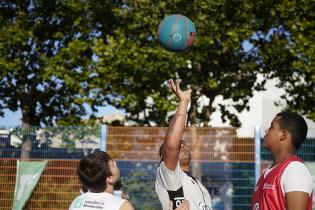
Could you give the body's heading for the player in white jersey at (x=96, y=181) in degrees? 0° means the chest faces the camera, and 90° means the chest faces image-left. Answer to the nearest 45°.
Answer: approximately 225°

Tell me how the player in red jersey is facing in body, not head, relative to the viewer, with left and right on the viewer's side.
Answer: facing to the left of the viewer

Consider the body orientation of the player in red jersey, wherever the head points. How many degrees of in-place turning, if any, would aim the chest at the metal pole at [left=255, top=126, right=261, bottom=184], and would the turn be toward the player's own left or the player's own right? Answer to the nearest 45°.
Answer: approximately 90° to the player's own right

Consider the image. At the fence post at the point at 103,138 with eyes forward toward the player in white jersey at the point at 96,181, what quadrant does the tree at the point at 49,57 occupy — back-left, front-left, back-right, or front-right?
back-right

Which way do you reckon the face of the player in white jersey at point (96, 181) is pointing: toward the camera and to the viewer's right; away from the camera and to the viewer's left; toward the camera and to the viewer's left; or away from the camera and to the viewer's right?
away from the camera and to the viewer's right

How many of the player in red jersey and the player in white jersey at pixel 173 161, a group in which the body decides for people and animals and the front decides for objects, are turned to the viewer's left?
1

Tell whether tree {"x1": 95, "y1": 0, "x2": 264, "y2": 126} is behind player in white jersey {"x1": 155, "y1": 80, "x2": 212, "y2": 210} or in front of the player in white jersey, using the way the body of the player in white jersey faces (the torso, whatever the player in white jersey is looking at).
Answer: behind

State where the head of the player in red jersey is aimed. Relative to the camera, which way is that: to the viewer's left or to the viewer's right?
to the viewer's left

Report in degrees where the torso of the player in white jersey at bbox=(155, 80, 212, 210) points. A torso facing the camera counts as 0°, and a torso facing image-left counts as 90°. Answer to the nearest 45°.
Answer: approximately 315°

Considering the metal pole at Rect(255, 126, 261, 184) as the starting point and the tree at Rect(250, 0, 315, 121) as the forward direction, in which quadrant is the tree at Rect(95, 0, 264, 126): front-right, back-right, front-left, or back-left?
front-left

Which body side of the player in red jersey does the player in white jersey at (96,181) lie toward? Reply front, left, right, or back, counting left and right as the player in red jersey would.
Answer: front

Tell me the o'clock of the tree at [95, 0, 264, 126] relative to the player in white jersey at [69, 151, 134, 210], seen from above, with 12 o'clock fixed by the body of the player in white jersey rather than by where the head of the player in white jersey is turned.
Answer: The tree is roughly at 11 o'clock from the player in white jersey.

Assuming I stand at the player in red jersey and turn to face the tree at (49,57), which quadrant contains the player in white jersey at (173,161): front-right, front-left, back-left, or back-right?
front-left

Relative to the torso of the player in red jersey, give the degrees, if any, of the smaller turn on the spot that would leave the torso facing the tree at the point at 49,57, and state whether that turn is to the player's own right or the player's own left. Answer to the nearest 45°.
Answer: approximately 45° to the player's own right
